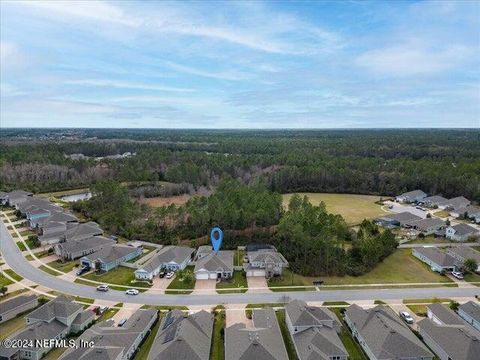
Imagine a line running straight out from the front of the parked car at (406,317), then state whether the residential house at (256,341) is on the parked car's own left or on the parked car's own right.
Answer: on the parked car's own right

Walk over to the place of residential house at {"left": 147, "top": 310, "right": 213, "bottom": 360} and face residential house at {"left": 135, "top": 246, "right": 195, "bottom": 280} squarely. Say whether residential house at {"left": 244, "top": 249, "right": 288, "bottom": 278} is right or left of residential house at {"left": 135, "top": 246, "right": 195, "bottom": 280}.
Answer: right

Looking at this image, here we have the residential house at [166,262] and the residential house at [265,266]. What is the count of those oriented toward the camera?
2

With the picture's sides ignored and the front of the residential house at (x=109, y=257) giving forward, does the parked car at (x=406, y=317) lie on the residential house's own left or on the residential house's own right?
on the residential house's own left

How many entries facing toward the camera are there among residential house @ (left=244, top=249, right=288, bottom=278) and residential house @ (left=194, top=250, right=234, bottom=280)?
2

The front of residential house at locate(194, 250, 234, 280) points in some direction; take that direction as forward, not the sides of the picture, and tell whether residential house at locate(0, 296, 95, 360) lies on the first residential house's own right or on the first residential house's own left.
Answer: on the first residential house's own right

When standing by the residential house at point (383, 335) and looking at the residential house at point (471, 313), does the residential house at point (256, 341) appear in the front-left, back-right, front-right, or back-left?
back-left

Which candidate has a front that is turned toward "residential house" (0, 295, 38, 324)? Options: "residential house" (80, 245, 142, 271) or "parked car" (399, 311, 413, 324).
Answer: "residential house" (80, 245, 142, 271)

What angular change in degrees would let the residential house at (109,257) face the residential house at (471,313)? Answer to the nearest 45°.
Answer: approximately 90° to its left

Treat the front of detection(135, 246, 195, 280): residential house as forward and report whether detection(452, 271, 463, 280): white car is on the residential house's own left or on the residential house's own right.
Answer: on the residential house's own left

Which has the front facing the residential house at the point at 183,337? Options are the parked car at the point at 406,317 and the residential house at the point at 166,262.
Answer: the residential house at the point at 166,262

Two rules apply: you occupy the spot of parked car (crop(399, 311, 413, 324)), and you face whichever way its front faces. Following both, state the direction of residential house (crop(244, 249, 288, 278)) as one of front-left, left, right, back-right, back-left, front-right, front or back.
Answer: back-right

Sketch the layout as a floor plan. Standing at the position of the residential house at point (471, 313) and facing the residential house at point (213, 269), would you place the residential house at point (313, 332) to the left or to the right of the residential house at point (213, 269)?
left
